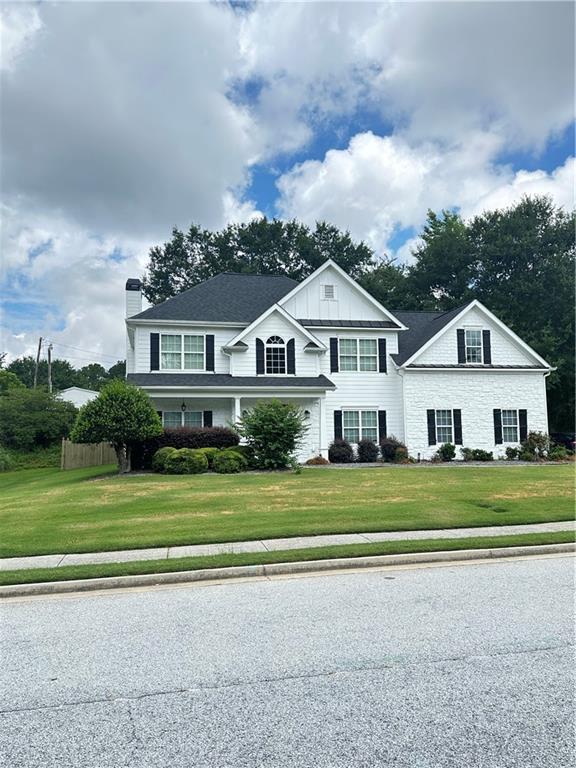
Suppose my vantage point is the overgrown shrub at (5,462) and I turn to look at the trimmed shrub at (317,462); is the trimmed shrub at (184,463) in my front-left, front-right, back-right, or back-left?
front-right

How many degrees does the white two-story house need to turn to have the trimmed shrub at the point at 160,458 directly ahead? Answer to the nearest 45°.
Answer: approximately 45° to its right

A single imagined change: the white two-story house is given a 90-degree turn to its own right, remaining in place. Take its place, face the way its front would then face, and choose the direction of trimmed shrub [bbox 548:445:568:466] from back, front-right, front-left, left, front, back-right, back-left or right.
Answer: back

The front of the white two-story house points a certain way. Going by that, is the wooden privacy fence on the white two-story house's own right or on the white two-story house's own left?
on the white two-story house's own right

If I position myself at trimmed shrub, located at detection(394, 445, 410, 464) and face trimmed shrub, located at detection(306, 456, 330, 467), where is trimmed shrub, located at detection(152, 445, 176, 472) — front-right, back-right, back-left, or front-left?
front-left

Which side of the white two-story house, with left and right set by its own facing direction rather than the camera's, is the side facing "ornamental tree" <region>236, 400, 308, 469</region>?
front

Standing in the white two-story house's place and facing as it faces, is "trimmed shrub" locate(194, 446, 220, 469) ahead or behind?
ahead

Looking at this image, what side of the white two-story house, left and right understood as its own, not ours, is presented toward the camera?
front

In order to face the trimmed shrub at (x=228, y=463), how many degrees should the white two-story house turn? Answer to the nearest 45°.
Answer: approximately 45° to its right
